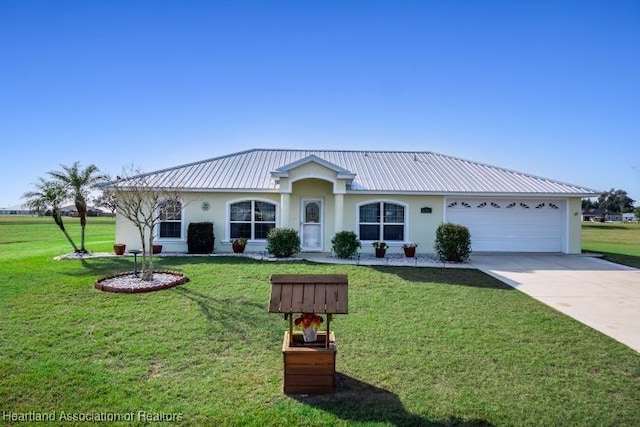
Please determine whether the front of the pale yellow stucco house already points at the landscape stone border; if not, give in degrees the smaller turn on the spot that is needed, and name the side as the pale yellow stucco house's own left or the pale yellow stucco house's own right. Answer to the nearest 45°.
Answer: approximately 45° to the pale yellow stucco house's own right

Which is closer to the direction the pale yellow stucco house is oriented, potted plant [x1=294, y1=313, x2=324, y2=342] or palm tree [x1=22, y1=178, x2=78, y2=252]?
the potted plant

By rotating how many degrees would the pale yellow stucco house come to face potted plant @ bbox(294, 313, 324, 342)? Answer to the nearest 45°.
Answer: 0° — it already faces it

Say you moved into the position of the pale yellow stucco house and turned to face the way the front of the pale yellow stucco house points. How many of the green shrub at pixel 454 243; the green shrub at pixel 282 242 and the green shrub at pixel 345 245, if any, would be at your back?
0

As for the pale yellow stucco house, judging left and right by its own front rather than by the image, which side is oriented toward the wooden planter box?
front

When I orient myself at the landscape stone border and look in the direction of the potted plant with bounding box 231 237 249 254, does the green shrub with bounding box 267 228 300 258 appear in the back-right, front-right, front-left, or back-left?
front-right

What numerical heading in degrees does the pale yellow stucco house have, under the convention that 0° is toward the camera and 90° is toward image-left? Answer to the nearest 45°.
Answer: approximately 0°

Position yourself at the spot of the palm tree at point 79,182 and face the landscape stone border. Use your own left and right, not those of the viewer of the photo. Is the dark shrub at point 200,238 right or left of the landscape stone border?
left

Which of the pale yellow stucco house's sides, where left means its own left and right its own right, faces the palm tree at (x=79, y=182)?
right

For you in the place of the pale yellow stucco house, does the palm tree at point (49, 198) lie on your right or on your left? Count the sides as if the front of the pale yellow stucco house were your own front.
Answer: on your right
